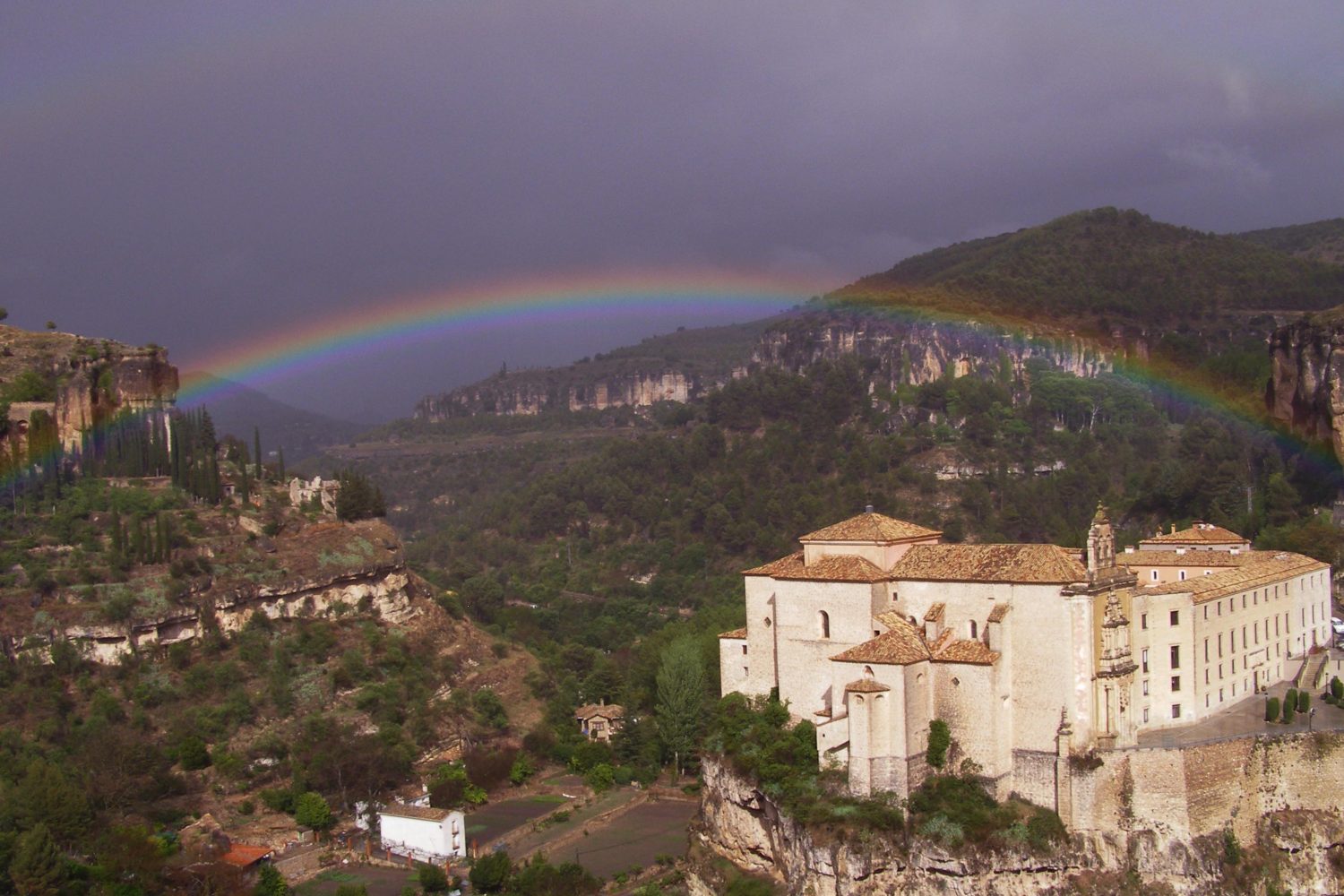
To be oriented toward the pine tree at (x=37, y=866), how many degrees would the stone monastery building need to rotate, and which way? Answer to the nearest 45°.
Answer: approximately 135° to its right

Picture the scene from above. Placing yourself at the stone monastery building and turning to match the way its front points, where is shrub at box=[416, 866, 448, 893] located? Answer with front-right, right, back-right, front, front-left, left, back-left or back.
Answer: back-right

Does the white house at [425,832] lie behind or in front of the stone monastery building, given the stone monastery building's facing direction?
behind

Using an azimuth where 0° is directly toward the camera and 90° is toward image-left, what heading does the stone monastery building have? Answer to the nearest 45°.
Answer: approximately 315°

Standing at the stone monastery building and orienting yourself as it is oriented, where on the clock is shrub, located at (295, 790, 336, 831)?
The shrub is roughly at 5 o'clock from the stone monastery building.
